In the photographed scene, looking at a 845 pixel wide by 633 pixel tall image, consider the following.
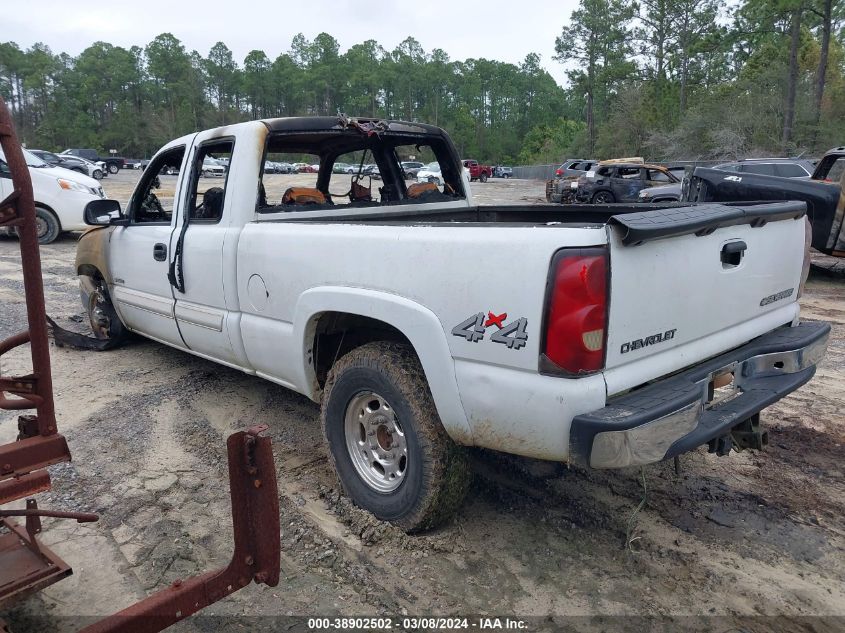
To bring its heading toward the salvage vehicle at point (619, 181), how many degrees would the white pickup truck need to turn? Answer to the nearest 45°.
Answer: approximately 45° to its right

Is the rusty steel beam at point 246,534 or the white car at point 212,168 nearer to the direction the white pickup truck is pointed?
the white car

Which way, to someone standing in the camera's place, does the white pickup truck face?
facing away from the viewer and to the left of the viewer

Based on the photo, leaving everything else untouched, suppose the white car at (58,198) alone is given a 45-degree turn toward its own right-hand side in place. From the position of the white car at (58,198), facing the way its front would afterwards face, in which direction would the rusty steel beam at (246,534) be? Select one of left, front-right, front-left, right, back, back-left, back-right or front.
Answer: front-right

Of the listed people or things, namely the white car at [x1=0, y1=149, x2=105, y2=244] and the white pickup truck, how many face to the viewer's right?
1

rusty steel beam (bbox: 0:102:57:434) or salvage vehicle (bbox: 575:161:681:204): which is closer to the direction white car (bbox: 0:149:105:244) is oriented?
the salvage vehicle

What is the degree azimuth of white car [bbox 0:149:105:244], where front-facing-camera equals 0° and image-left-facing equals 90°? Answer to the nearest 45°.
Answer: approximately 270°

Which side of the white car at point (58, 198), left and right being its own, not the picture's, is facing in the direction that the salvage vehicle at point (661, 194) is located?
front

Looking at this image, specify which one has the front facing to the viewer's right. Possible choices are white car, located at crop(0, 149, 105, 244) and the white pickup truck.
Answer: the white car

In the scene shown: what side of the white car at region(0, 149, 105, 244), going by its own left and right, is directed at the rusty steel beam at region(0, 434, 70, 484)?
right

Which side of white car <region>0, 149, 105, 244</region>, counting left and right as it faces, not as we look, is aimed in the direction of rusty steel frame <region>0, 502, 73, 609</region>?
right
